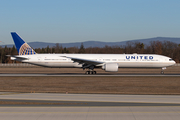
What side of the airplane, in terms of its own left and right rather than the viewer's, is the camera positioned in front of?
right
